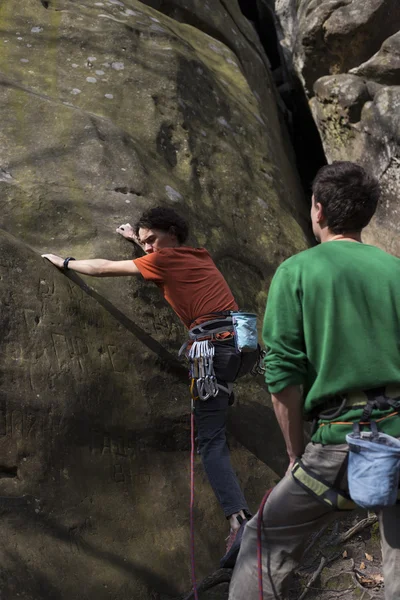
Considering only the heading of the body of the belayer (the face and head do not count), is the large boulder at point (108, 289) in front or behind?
in front

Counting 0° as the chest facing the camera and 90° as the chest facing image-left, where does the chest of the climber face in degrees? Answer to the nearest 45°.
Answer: approximately 90°

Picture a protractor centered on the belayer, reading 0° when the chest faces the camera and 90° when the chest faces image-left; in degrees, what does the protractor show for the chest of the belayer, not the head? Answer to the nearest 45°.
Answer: approximately 135°

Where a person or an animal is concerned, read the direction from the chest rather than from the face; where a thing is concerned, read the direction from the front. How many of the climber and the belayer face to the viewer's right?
0
